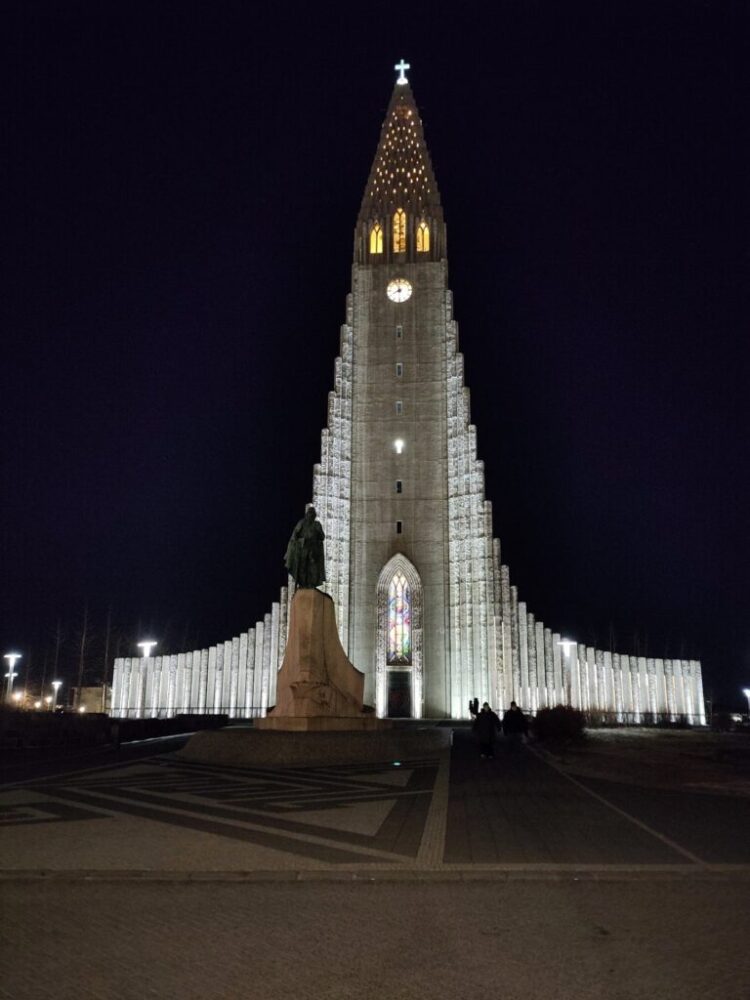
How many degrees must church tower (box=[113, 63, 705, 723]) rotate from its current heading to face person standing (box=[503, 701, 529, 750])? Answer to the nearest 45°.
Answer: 0° — it already faces them

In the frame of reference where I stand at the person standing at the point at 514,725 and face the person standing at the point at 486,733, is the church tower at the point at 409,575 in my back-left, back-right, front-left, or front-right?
back-right

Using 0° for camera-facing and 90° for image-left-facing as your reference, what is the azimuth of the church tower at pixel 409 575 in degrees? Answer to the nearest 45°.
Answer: approximately 0°

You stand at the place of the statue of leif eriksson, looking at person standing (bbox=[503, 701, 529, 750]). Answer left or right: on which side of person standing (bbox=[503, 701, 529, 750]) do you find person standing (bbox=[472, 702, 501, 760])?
right

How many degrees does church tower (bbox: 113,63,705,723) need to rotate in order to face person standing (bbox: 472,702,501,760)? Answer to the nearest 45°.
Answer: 0° — it already faces them

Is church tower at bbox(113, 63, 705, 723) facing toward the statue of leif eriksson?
yes
